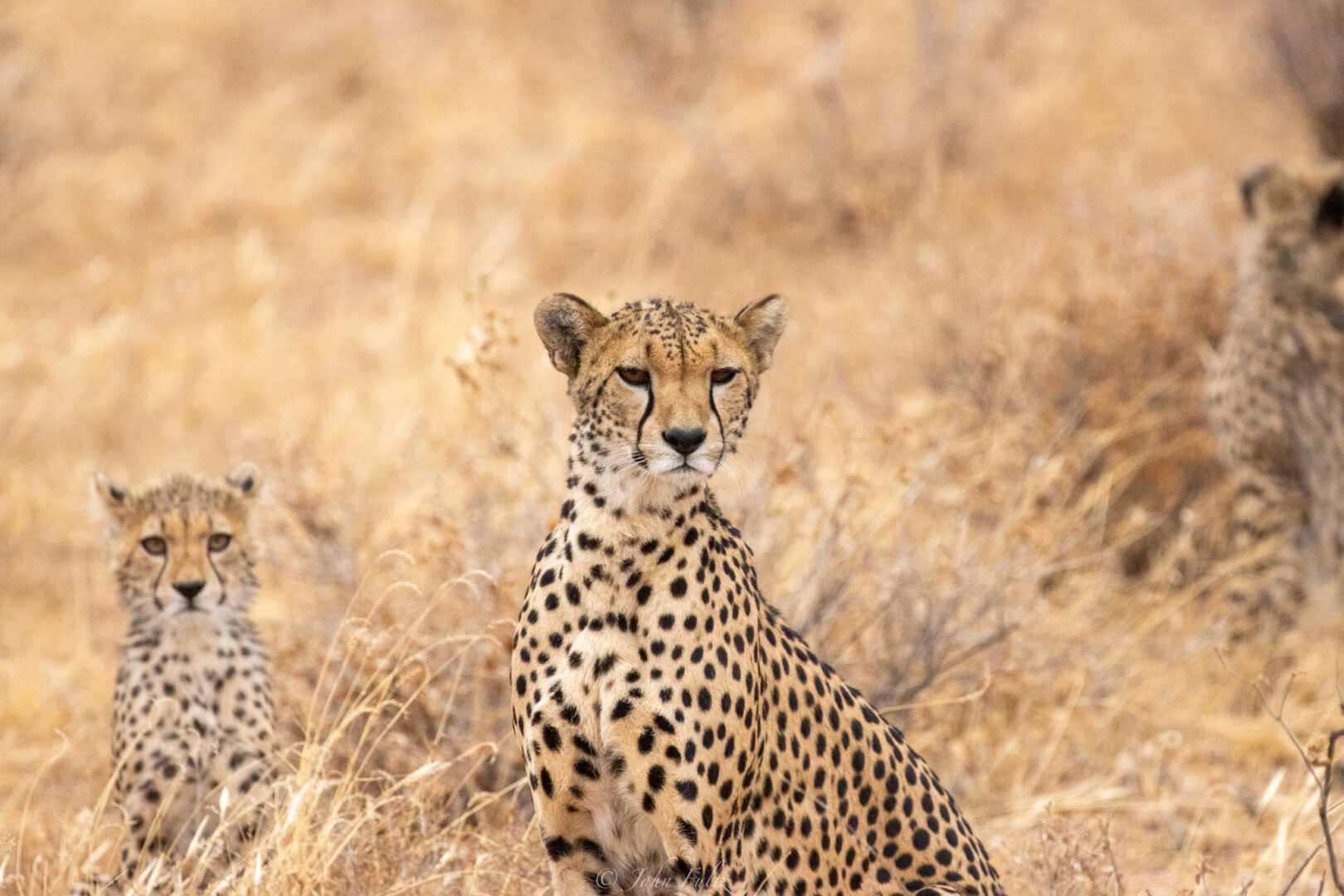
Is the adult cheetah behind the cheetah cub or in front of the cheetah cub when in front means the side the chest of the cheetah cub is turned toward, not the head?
in front

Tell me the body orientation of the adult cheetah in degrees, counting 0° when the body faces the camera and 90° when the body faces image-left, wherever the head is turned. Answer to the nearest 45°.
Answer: approximately 45°

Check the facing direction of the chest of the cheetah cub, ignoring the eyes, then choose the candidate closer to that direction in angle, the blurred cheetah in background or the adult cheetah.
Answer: the adult cheetah

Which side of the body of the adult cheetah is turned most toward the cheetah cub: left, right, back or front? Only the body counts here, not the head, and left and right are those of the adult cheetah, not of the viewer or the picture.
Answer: right

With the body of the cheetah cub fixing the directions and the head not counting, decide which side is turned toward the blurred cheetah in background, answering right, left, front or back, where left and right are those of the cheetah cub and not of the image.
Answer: left

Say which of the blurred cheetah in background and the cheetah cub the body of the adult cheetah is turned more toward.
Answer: the cheetah cub

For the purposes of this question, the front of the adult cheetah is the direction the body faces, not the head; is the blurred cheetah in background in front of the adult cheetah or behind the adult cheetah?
behind

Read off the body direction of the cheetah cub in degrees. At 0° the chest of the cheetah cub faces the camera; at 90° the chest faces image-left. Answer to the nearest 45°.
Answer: approximately 0°
